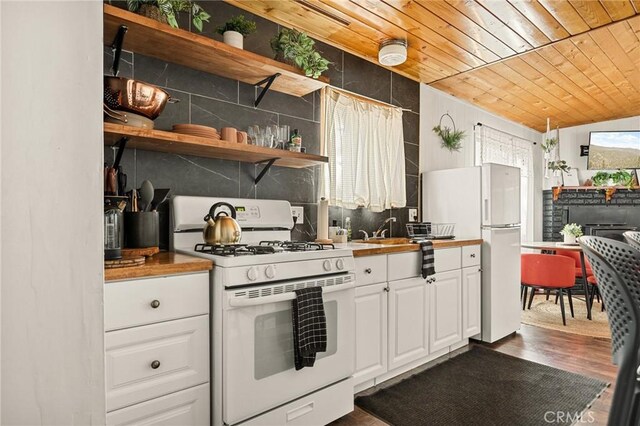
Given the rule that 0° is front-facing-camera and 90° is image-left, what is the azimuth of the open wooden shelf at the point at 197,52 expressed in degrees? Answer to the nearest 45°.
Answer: approximately 315°

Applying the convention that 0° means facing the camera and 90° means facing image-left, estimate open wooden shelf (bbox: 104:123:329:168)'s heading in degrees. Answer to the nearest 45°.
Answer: approximately 315°

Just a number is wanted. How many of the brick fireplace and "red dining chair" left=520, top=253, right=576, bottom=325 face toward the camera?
1

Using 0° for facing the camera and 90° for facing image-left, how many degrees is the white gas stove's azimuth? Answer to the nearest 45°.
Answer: approximately 315°

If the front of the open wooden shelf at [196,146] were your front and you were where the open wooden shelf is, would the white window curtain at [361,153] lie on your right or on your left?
on your left

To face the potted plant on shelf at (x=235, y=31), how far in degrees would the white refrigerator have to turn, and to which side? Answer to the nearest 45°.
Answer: approximately 90° to its right
